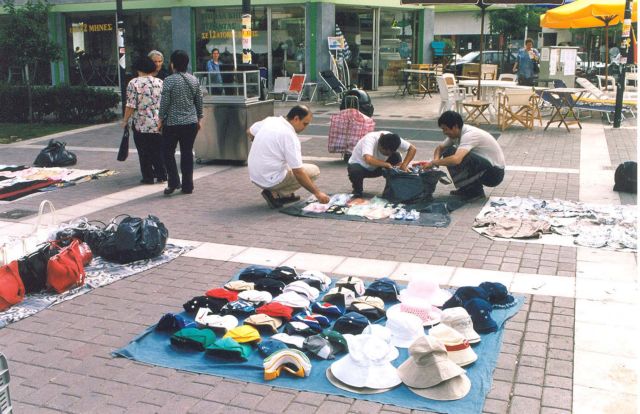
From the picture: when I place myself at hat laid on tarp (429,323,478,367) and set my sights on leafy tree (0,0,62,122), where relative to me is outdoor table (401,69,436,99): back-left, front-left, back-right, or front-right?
front-right

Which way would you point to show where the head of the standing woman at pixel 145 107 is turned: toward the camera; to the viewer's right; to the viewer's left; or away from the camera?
away from the camera

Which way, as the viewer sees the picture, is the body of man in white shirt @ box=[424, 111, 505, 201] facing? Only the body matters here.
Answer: to the viewer's left

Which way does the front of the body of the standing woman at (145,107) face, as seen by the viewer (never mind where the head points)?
away from the camera

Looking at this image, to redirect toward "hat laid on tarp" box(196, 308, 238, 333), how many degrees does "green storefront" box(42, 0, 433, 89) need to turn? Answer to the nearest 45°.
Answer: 0° — it already faces it

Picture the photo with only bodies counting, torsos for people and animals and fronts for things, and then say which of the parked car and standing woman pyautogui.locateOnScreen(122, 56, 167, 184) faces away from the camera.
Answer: the standing woman

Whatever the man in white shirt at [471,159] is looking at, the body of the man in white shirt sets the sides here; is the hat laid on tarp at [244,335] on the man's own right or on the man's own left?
on the man's own left

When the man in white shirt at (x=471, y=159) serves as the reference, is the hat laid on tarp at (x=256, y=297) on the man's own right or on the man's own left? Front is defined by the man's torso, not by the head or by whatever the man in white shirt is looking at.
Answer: on the man's own left

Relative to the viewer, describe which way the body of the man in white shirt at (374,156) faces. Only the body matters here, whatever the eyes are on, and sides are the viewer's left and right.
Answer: facing the viewer and to the right of the viewer

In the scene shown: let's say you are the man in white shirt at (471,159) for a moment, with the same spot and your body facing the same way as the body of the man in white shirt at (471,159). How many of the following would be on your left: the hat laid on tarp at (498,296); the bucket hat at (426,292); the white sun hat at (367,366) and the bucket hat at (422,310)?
4

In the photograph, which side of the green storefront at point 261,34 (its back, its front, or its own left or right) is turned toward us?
front

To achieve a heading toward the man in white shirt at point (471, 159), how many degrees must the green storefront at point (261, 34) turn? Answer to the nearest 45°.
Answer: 0° — it already faces them

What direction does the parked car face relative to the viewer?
to the viewer's left

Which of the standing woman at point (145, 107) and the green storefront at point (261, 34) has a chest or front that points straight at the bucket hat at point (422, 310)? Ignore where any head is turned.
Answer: the green storefront
